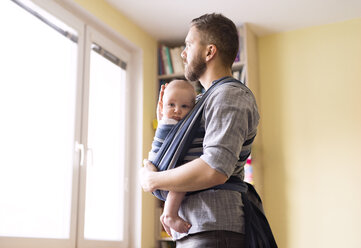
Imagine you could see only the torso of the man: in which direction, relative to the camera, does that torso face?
to the viewer's left

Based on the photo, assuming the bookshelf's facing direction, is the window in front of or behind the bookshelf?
in front

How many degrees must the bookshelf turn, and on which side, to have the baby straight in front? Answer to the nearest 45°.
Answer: approximately 45° to its left

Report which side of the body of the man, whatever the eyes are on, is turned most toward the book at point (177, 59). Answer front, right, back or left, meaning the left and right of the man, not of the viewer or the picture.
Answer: right

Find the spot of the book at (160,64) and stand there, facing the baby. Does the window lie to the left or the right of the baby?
right

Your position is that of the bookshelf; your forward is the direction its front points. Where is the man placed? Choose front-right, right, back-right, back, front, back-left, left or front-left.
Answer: front-left
